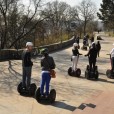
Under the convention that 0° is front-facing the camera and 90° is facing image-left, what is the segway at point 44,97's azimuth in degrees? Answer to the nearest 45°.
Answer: approximately 180°

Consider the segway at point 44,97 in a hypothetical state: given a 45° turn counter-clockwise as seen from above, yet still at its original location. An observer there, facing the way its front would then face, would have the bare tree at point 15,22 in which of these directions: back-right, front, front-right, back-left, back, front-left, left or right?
front-right

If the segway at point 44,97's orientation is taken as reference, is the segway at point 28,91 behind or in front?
in front

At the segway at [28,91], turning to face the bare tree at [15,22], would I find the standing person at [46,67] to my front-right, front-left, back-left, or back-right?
back-right
